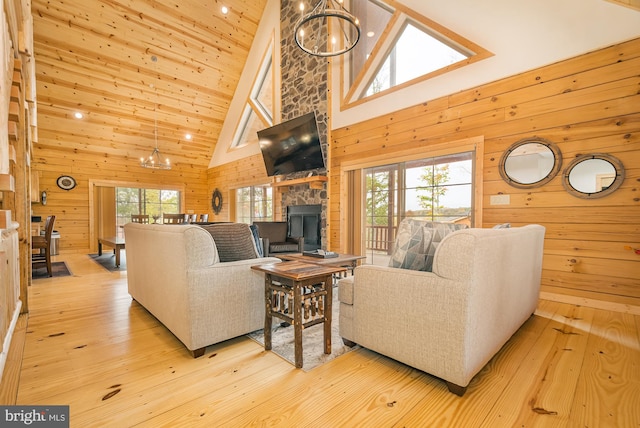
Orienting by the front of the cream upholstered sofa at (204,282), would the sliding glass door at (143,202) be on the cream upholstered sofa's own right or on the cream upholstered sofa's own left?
on the cream upholstered sofa's own left

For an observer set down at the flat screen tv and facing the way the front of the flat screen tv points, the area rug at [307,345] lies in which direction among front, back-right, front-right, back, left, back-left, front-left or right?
front-left

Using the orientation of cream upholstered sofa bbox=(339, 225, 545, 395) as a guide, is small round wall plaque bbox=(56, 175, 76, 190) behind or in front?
in front

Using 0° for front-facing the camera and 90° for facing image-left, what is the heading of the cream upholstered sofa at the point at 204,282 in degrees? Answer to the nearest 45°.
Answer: approximately 225°

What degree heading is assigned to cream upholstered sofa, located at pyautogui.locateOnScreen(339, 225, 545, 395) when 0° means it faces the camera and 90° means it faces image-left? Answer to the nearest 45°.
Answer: approximately 135°

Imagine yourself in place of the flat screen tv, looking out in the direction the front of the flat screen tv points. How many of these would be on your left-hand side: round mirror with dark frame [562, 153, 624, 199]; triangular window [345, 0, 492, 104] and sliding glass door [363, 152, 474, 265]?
3

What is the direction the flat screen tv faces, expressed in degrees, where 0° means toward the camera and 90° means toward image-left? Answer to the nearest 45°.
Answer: approximately 45°

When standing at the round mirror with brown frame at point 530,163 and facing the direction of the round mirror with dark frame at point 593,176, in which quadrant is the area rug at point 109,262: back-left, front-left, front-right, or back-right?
back-right

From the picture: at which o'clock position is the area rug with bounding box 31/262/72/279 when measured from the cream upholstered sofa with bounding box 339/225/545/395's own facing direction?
The area rug is roughly at 11 o'clock from the cream upholstered sofa.

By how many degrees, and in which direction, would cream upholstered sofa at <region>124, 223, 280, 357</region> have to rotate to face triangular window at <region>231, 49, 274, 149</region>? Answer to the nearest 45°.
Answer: approximately 45° to its left

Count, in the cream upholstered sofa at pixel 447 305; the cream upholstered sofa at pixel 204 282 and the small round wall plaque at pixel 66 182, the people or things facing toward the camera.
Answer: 1

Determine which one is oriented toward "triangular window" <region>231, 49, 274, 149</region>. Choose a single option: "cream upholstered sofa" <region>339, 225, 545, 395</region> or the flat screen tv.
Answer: the cream upholstered sofa

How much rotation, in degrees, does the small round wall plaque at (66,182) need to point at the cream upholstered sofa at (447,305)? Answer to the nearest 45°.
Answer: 0° — it already faces it

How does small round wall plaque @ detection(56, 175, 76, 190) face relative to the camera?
toward the camera

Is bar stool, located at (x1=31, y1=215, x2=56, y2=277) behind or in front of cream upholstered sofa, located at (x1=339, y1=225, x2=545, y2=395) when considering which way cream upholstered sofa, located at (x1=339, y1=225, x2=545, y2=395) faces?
in front

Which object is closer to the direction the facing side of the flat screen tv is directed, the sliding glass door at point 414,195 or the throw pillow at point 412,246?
the throw pillow

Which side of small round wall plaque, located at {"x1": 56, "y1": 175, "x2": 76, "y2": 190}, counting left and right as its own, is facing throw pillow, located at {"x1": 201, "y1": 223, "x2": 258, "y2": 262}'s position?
front

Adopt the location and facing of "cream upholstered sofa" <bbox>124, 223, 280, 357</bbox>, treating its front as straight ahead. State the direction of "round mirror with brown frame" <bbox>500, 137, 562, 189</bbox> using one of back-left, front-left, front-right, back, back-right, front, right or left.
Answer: front-right
